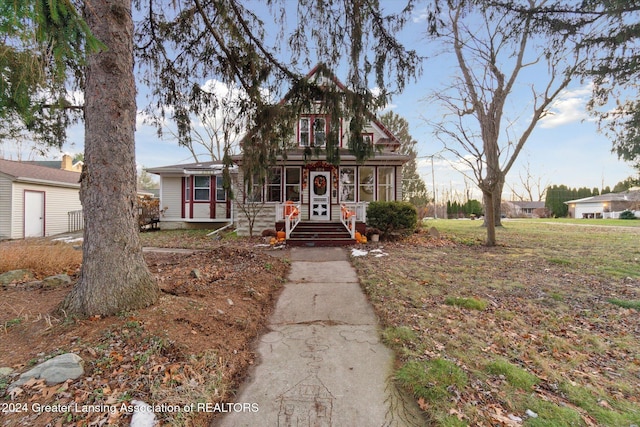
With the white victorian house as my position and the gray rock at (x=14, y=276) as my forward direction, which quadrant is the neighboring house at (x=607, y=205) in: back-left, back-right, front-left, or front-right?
back-left

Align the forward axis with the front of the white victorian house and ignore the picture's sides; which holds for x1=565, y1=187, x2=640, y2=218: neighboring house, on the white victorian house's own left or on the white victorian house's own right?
on the white victorian house's own left

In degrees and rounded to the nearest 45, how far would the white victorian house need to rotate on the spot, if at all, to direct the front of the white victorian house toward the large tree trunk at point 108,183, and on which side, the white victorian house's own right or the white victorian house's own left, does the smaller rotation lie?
0° — it already faces it

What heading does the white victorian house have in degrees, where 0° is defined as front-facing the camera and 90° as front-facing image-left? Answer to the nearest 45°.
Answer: approximately 0°

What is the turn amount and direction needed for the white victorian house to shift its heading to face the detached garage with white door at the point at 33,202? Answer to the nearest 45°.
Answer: approximately 90° to its right

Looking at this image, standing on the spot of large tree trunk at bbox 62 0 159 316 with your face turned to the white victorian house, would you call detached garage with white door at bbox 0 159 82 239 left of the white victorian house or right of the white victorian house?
left

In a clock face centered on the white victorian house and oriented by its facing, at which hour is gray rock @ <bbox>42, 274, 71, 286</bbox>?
The gray rock is roughly at 1 o'clock from the white victorian house.

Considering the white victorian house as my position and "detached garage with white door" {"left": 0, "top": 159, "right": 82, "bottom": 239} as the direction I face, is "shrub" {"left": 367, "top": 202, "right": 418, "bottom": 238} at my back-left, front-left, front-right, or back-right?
back-left

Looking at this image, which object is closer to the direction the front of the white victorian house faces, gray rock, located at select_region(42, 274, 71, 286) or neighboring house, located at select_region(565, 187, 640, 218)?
the gray rock
